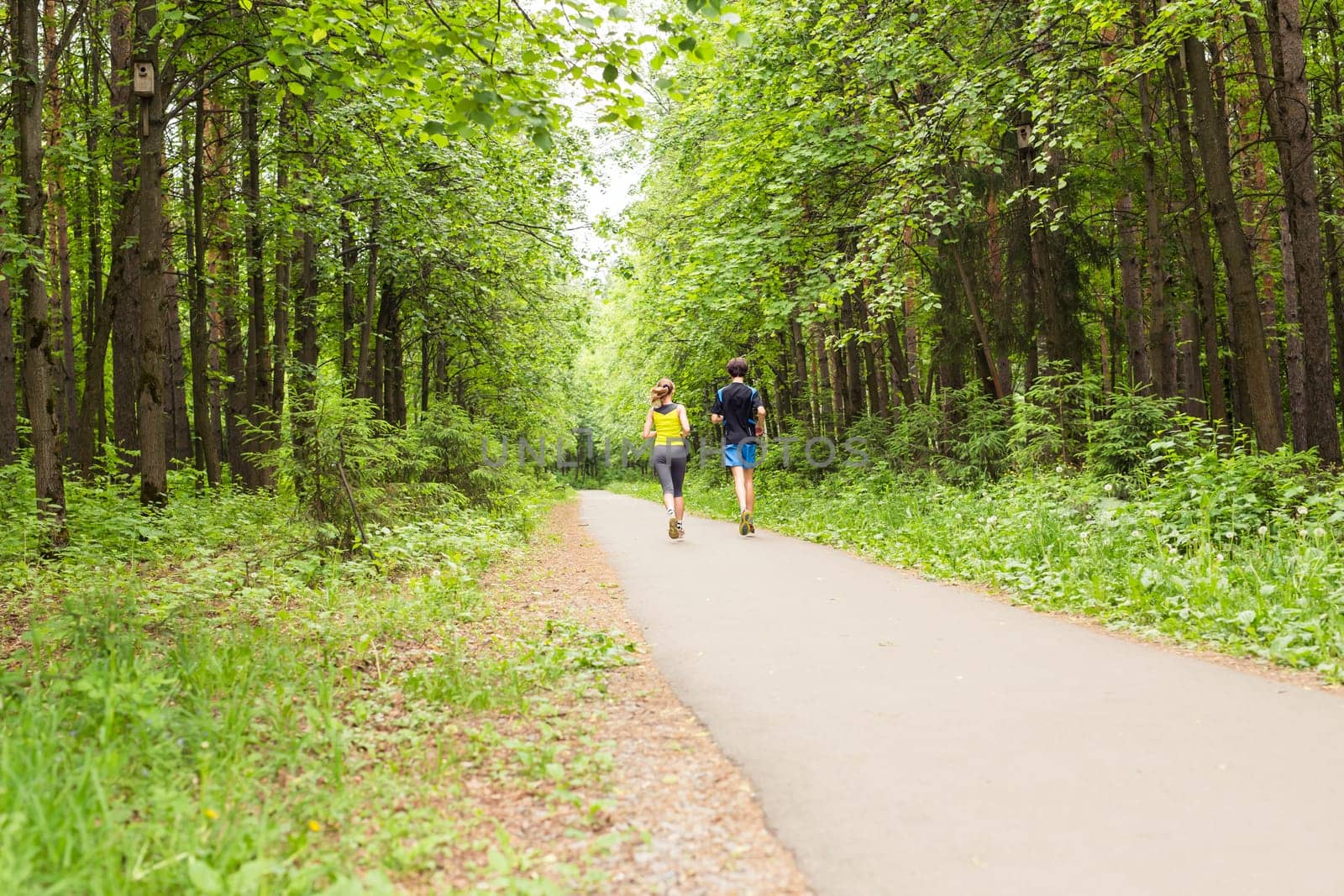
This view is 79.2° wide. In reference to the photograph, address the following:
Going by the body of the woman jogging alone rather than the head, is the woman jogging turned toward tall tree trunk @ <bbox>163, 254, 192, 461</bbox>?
no

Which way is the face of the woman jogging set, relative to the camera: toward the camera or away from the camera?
away from the camera

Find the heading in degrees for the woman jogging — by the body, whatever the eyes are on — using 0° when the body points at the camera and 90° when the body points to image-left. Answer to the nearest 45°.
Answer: approximately 180°

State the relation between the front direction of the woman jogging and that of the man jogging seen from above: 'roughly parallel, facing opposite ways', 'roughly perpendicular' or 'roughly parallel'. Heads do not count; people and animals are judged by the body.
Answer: roughly parallel

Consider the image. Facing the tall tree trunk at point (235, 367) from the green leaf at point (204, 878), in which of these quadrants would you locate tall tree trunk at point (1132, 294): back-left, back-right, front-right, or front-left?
front-right

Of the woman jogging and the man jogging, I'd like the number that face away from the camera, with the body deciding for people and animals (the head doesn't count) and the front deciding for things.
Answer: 2

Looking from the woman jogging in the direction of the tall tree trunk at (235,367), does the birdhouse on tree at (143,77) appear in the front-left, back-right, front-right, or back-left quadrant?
front-left

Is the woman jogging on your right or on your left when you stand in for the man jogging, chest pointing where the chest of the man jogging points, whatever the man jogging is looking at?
on your left

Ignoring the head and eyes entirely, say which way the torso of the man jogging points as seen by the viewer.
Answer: away from the camera

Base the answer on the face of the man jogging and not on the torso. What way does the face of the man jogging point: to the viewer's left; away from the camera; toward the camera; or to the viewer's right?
away from the camera

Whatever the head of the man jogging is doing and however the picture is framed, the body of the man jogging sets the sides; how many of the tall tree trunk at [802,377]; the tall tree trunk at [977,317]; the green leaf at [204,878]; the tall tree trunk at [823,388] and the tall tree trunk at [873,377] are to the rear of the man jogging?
1

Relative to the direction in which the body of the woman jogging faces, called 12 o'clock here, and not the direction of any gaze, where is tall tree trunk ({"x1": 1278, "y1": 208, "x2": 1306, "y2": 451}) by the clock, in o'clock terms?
The tall tree trunk is roughly at 2 o'clock from the woman jogging.

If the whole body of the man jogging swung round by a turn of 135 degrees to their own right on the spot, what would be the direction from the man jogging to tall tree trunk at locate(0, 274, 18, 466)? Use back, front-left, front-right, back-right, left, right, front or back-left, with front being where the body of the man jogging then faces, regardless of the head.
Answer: back-right

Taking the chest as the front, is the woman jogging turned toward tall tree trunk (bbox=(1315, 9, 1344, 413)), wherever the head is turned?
no

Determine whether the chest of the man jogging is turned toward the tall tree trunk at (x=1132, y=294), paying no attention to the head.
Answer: no

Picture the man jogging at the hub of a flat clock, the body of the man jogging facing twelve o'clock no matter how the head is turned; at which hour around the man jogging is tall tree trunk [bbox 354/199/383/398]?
The tall tree trunk is roughly at 10 o'clock from the man jogging.
